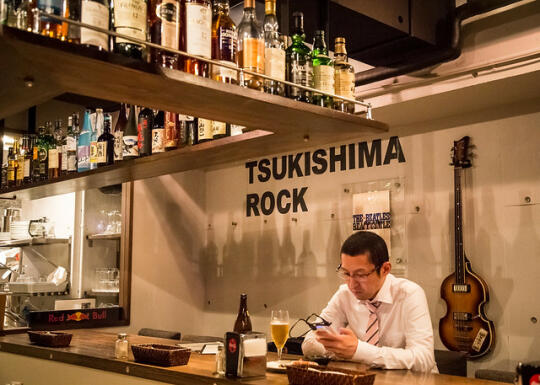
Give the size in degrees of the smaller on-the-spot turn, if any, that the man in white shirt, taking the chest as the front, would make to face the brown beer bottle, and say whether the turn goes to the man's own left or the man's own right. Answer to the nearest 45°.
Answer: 0° — they already face it

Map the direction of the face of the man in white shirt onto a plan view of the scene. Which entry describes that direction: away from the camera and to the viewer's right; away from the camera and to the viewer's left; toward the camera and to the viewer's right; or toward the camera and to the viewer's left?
toward the camera and to the viewer's left

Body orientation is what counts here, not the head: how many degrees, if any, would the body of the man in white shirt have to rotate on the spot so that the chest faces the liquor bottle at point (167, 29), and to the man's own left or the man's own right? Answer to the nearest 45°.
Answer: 0° — they already face it

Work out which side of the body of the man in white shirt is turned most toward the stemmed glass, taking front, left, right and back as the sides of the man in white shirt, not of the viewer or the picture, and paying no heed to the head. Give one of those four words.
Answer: front

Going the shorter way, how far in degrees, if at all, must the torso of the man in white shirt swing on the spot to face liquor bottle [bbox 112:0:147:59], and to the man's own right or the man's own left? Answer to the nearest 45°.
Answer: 0° — they already face it

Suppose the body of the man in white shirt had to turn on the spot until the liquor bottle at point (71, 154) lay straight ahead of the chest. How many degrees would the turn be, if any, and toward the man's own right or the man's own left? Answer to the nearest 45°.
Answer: approximately 45° to the man's own right

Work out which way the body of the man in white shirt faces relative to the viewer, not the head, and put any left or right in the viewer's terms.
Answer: facing the viewer and to the left of the viewer
